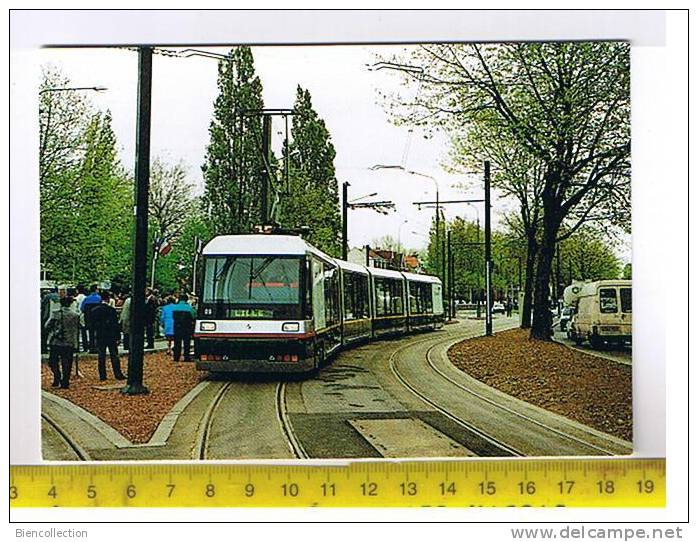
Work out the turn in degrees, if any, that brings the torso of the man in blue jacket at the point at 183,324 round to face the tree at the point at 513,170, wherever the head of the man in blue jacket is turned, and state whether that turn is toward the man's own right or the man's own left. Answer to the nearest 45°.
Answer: approximately 90° to the man's own right

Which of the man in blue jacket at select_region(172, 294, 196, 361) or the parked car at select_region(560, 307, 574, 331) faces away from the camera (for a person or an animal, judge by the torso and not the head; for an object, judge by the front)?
the man in blue jacket

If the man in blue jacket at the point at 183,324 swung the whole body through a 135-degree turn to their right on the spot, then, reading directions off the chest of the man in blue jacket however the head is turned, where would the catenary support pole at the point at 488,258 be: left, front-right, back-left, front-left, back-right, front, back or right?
front-left

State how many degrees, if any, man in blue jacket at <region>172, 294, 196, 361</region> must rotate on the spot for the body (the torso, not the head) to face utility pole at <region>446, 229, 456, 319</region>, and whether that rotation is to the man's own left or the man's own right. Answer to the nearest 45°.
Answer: approximately 90° to the man's own right

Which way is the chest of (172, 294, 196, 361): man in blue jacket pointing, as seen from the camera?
away from the camera
